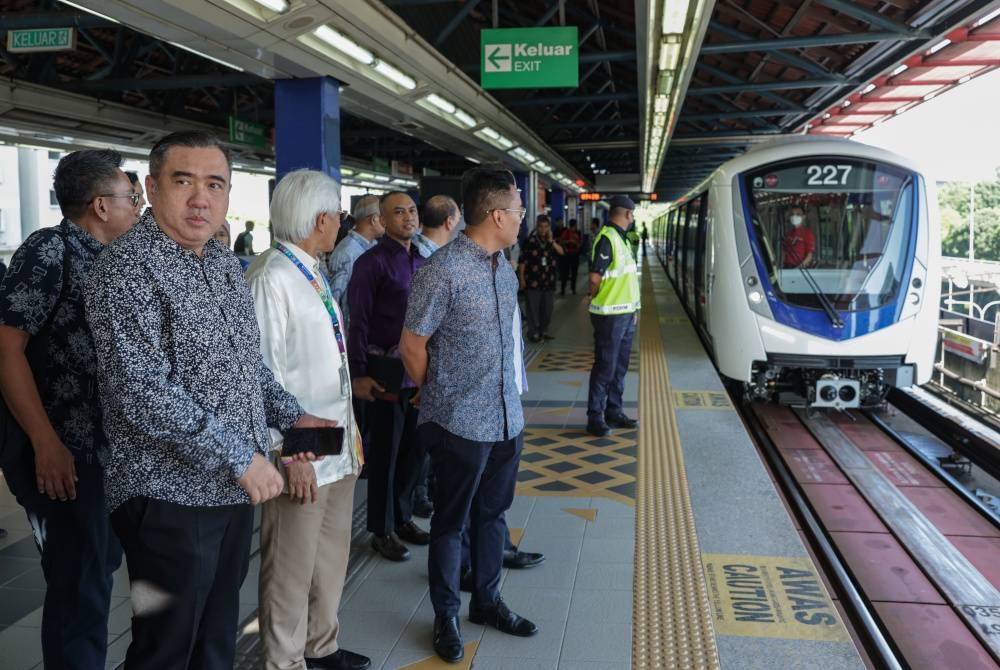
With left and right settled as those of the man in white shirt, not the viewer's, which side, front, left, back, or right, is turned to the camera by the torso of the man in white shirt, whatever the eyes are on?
right

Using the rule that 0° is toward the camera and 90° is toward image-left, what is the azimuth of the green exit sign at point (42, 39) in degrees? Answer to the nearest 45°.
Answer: approximately 0°

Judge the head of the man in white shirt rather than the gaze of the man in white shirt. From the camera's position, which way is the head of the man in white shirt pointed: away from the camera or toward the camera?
away from the camera

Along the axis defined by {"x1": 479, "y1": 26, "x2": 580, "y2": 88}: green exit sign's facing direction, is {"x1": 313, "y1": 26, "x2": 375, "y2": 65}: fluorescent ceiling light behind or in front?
in front

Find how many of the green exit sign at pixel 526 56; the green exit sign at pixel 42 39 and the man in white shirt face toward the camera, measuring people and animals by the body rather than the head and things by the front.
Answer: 2

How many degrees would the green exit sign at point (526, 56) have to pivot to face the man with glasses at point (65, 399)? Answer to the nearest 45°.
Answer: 0° — it already faces them

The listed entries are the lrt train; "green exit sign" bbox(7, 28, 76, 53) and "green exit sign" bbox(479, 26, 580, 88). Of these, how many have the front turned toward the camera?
3

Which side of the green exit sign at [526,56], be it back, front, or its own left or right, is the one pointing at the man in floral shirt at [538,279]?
back

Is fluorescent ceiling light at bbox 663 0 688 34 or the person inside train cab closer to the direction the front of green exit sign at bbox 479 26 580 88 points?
the fluorescent ceiling light

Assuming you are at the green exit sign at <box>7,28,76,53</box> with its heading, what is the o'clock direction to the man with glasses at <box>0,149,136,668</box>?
The man with glasses is roughly at 12 o'clock from the green exit sign.

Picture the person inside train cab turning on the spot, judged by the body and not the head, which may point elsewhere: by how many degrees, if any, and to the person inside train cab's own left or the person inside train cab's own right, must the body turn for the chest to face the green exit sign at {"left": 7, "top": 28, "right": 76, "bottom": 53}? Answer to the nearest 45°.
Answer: approximately 90° to the person inside train cab's own right

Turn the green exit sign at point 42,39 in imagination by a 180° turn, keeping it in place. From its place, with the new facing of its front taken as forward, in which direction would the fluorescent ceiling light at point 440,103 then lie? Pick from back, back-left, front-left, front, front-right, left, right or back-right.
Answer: right

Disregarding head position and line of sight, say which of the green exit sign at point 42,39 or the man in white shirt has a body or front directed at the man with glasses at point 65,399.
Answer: the green exit sign

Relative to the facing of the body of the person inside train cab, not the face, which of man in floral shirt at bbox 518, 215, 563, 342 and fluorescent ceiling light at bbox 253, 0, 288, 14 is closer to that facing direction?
the fluorescent ceiling light

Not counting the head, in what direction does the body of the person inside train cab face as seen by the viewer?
toward the camera

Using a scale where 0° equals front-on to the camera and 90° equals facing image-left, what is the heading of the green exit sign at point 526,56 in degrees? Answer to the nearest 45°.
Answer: approximately 0°

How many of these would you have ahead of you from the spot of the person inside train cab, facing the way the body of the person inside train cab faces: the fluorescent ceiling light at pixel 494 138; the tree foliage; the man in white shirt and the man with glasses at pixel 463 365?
2

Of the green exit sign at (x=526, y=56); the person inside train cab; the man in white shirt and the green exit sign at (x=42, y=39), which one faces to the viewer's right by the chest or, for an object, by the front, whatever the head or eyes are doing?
the man in white shirt

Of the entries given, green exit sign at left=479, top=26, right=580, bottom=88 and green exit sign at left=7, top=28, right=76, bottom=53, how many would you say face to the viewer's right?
0
